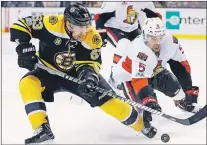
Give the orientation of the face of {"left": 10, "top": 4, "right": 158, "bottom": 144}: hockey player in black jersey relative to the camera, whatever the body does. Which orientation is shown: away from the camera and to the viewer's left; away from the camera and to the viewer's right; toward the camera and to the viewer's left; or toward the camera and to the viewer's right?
toward the camera and to the viewer's right

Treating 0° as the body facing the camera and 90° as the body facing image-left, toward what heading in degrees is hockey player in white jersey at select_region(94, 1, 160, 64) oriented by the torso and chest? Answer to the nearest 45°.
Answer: approximately 315°

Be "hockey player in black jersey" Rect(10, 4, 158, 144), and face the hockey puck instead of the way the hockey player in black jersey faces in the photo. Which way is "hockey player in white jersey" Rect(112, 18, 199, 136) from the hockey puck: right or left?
left

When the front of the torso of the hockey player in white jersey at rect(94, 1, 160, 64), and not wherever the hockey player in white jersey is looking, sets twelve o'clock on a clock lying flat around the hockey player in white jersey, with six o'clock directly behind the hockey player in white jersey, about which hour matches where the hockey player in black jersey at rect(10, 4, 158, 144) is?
The hockey player in black jersey is roughly at 2 o'clock from the hockey player in white jersey.
